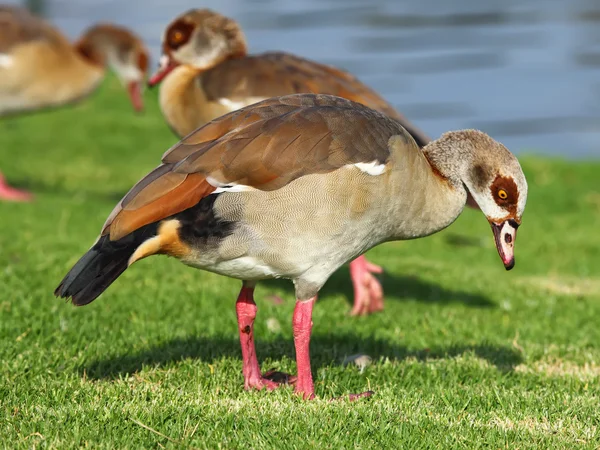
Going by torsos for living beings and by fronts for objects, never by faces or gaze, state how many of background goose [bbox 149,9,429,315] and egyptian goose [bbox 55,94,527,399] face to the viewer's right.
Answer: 1

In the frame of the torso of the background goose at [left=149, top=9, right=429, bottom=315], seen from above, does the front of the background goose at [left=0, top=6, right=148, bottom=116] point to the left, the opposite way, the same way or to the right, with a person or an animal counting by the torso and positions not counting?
the opposite way

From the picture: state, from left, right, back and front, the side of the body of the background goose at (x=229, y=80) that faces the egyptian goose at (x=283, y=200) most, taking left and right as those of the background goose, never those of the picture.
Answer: left

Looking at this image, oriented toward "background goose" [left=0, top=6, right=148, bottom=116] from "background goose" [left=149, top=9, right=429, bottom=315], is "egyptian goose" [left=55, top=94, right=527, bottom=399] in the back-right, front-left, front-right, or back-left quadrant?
back-left

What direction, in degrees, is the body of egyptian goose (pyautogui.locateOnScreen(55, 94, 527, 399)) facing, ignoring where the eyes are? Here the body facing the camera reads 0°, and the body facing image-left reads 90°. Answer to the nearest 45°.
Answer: approximately 270°

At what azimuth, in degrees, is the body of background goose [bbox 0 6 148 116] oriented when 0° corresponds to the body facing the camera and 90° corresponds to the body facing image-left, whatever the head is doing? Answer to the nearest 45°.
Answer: approximately 270°

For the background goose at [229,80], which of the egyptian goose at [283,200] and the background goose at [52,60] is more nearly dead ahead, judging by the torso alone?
the background goose

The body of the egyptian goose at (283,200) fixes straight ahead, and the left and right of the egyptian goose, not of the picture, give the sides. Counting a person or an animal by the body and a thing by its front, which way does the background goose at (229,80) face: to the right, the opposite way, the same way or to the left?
the opposite way

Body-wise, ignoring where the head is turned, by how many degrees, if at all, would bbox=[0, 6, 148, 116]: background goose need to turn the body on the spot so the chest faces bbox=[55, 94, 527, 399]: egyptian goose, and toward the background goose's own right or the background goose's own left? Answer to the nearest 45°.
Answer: approximately 90° to the background goose's own right

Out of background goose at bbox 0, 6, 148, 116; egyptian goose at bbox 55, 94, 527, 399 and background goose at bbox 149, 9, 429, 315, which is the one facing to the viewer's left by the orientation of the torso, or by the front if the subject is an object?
background goose at bbox 149, 9, 429, 315

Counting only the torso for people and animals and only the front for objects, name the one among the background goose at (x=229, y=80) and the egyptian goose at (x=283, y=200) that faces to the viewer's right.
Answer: the egyptian goose

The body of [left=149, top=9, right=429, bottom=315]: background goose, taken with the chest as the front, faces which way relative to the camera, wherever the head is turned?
to the viewer's left

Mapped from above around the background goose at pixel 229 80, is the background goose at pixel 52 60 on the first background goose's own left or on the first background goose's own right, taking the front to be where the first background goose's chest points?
on the first background goose's own right
